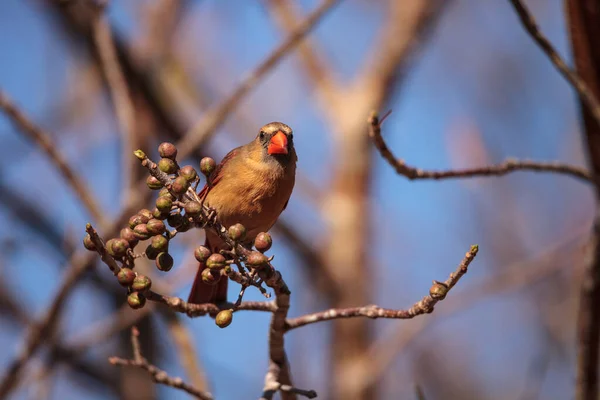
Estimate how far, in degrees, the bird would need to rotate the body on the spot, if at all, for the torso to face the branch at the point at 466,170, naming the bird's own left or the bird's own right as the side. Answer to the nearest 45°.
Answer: approximately 45° to the bird's own left

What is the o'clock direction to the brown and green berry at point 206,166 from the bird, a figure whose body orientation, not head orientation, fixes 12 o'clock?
The brown and green berry is roughly at 2 o'clock from the bird.

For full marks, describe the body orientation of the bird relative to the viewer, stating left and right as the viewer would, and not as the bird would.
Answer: facing the viewer and to the right of the viewer

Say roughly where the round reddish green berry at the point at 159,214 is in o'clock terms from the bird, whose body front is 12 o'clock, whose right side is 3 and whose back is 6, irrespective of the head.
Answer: The round reddish green berry is roughly at 2 o'clock from the bird.
